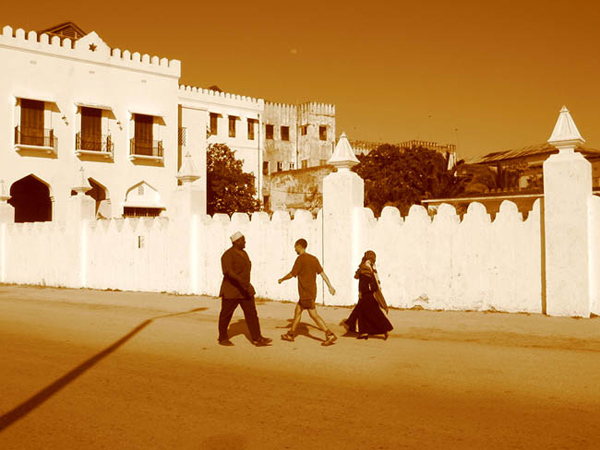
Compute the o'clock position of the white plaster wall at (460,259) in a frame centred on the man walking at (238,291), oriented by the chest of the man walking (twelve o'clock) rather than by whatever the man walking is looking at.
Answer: The white plaster wall is roughly at 11 o'clock from the man walking.

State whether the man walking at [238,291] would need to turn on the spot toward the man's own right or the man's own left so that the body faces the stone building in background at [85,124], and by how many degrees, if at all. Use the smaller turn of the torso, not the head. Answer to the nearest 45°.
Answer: approximately 90° to the man's own left

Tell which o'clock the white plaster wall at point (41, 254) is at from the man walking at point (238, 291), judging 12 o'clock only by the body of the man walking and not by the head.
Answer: The white plaster wall is roughly at 8 o'clock from the man walking.

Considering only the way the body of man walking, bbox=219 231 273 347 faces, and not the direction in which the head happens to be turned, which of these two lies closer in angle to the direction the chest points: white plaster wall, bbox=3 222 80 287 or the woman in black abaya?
the woman in black abaya

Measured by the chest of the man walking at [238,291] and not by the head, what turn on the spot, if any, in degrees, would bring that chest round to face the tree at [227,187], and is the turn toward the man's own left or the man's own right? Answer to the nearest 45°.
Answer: approximately 90° to the man's own left

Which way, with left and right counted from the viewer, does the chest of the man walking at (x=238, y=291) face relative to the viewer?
facing to the right of the viewer

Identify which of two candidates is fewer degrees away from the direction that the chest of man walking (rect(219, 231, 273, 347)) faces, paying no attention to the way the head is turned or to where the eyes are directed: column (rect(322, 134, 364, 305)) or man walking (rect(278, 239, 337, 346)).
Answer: the man walking

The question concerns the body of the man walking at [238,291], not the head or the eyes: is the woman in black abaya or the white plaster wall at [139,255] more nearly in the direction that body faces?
the woman in black abaya
